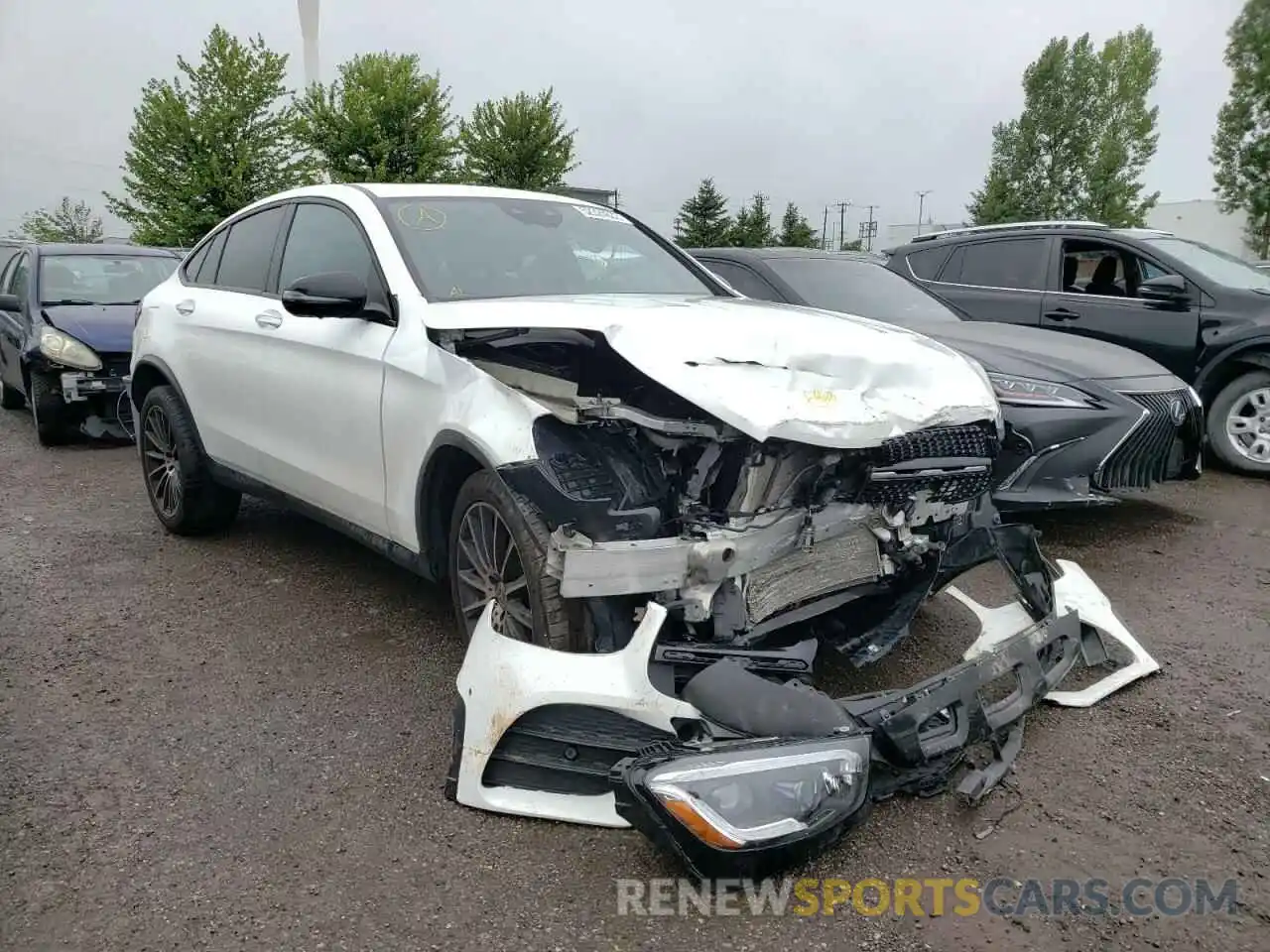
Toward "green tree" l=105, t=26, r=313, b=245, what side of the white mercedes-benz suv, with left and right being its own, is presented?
back

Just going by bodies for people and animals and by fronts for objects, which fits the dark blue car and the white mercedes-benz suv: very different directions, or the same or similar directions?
same or similar directions

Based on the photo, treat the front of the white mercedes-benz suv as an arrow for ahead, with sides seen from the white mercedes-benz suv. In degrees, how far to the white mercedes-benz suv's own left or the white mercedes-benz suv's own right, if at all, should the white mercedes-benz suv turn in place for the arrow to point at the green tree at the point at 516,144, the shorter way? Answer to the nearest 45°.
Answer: approximately 135° to the white mercedes-benz suv's own left

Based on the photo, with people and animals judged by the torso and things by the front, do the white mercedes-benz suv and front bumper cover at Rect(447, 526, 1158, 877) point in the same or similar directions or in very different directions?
same or similar directions

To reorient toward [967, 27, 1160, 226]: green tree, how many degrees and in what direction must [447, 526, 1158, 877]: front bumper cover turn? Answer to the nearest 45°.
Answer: approximately 135° to its left

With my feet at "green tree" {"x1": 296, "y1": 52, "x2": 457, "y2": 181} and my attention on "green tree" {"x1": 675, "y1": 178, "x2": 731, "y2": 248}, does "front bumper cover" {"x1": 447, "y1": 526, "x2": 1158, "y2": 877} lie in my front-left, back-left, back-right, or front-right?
back-right

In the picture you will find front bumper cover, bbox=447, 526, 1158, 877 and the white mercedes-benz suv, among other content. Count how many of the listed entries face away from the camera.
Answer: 0

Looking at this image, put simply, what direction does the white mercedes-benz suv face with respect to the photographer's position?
facing the viewer and to the right of the viewer

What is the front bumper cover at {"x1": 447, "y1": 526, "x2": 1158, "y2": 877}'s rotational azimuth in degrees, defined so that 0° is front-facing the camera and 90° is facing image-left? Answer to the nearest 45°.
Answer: approximately 315°

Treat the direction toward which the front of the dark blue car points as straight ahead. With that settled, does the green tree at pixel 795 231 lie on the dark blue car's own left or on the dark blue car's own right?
on the dark blue car's own left

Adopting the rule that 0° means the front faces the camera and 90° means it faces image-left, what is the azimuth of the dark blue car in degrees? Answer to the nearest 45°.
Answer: approximately 315°

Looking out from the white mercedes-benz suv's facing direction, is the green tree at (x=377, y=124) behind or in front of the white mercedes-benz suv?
behind

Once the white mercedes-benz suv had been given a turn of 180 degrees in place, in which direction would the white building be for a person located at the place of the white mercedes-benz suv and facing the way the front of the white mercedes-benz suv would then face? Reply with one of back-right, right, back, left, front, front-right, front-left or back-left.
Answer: right

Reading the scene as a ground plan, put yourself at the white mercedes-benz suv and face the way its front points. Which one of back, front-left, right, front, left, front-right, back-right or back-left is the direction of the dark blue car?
back

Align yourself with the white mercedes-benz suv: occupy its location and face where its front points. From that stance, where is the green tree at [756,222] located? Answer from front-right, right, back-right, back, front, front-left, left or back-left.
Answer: back-left

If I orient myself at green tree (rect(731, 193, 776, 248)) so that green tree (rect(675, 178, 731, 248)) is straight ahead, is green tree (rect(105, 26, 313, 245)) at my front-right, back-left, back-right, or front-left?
front-left

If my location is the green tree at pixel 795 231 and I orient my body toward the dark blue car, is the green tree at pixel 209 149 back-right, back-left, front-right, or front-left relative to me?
front-right

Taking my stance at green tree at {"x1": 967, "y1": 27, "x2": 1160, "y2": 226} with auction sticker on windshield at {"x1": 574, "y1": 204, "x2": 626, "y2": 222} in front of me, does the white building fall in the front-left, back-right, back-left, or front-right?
back-left

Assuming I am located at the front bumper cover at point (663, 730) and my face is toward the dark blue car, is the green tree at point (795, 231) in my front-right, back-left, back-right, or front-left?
front-right
